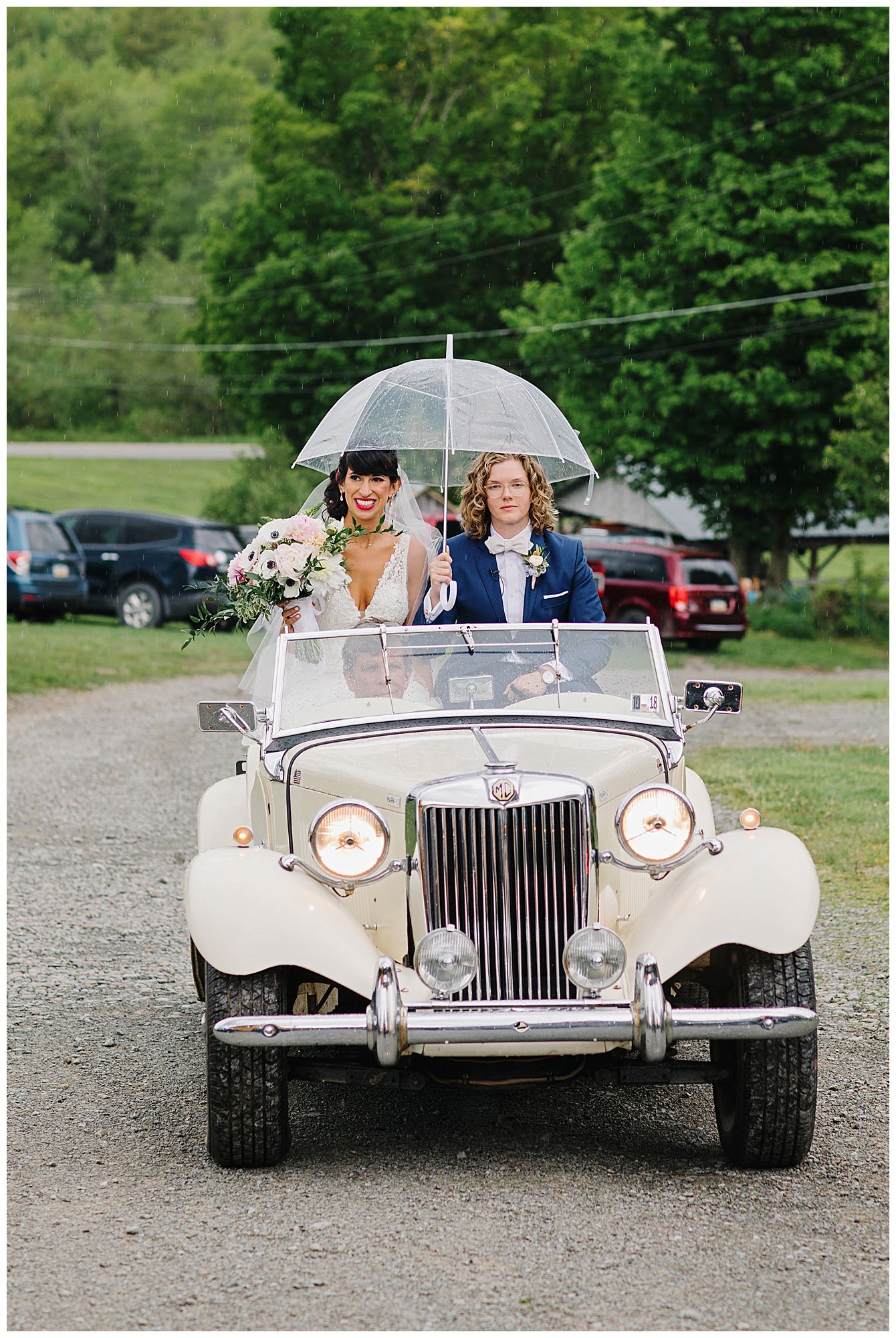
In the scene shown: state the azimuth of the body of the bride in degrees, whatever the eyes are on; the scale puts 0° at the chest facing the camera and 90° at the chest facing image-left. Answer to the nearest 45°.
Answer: approximately 0°

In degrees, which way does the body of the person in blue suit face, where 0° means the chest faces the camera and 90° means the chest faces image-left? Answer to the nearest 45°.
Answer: approximately 0°

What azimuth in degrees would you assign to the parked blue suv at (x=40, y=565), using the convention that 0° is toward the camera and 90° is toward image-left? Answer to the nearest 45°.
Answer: approximately 135°

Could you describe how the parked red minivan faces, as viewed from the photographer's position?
facing away from the viewer and to the left of the viewer

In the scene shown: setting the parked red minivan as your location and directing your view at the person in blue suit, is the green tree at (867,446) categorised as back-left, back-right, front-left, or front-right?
back-left

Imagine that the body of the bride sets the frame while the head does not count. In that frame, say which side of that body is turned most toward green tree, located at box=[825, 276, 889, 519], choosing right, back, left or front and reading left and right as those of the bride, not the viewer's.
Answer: back

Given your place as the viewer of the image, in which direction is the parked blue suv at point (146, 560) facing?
facing away from the viewer and to the left of the viewer
